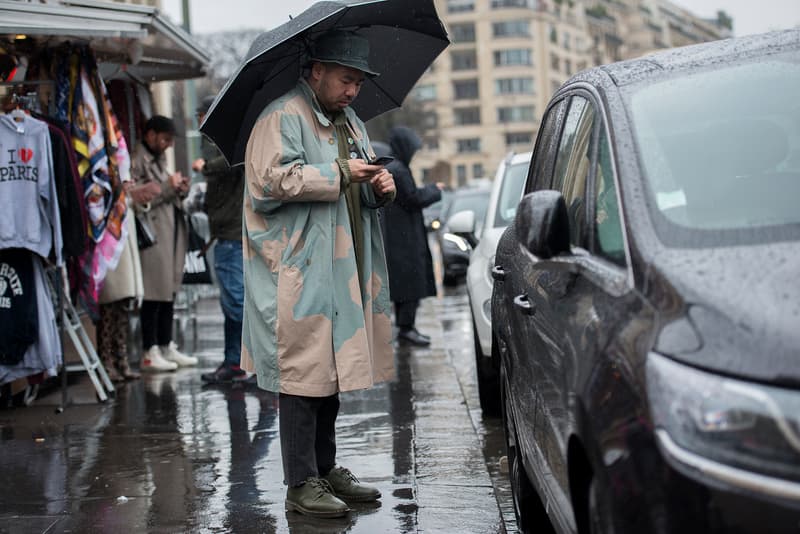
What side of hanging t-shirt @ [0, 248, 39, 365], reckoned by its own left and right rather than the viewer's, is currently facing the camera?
front

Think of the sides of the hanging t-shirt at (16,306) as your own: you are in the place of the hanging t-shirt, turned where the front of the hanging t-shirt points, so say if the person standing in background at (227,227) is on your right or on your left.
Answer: on your left

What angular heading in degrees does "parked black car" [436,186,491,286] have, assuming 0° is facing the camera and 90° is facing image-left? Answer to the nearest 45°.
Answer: approximately 0°

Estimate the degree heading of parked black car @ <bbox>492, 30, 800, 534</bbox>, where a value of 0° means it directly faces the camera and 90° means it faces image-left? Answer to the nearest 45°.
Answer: approximately 315°

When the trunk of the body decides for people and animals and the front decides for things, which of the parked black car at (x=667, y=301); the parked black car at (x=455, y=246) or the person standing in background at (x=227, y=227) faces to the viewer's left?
the person standing in background

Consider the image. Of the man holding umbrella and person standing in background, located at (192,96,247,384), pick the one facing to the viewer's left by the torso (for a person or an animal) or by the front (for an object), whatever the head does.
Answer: the person standing in background

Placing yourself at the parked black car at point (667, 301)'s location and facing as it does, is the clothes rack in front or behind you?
behind

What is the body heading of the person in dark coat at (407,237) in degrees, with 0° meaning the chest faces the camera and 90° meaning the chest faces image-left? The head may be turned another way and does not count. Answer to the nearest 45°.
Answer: approximately 270°

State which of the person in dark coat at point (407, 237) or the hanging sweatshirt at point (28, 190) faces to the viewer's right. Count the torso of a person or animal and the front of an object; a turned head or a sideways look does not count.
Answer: the person in dark coat

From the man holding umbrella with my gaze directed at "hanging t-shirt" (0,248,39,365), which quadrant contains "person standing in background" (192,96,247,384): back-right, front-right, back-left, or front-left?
front-right

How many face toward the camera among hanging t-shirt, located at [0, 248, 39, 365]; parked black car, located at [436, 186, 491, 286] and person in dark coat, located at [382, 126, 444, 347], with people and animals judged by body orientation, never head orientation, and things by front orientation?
2

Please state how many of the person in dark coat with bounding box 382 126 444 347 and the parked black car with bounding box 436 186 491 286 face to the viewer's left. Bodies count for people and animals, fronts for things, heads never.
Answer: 0

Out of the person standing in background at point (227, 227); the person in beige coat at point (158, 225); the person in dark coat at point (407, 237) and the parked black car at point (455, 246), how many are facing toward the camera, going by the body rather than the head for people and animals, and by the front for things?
1

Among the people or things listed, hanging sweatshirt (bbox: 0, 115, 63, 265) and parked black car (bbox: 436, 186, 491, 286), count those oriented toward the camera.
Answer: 2
